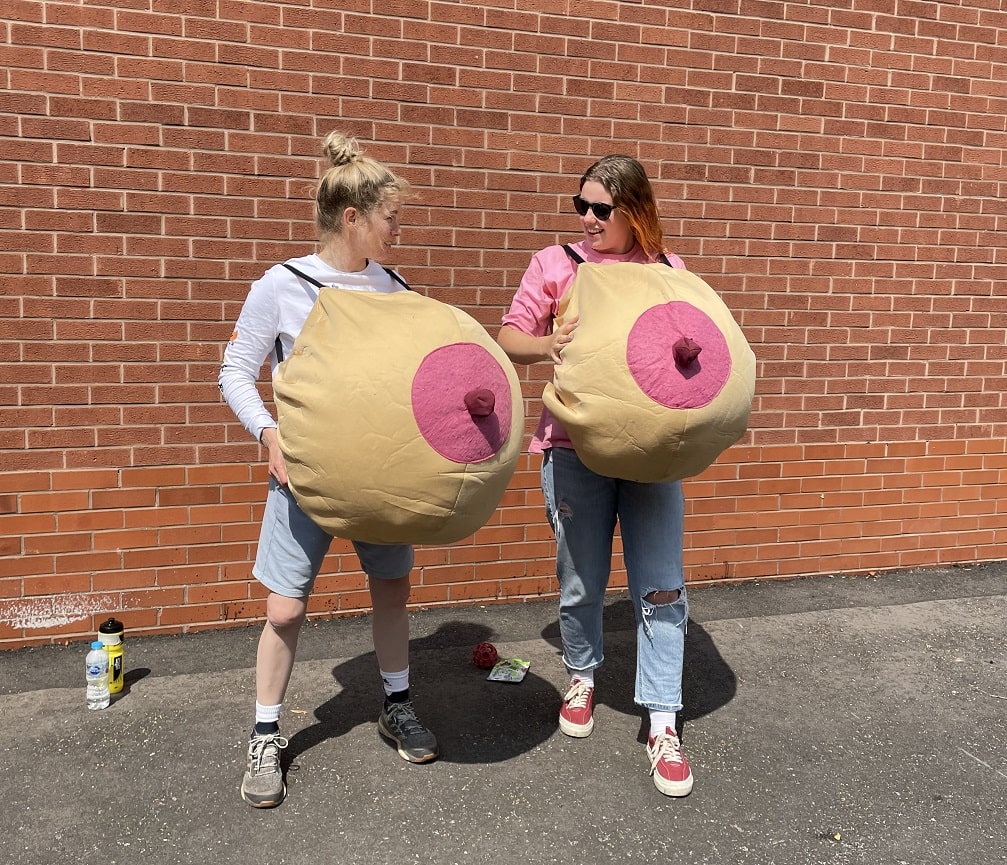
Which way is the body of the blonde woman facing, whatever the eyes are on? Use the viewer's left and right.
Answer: facing the viewer and to the right of the viewer

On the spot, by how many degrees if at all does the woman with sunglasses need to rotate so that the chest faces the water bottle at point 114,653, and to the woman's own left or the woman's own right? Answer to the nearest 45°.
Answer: approximately 90° to the woman's own right

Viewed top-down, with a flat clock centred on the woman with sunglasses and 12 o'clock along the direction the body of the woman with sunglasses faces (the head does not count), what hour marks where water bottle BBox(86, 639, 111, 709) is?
The water bottle is roughly at 3 o'clock from the woman with sunglasses.

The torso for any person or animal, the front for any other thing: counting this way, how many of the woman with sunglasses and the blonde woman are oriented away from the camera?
0

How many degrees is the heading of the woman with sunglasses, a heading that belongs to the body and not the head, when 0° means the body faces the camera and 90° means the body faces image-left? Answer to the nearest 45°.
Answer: approximately 0°

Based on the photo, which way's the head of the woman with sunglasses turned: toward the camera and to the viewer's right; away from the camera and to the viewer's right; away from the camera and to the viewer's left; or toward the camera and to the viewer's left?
toward the camera and to the viewer's left

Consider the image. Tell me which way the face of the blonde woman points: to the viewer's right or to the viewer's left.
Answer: to the viewer's right
